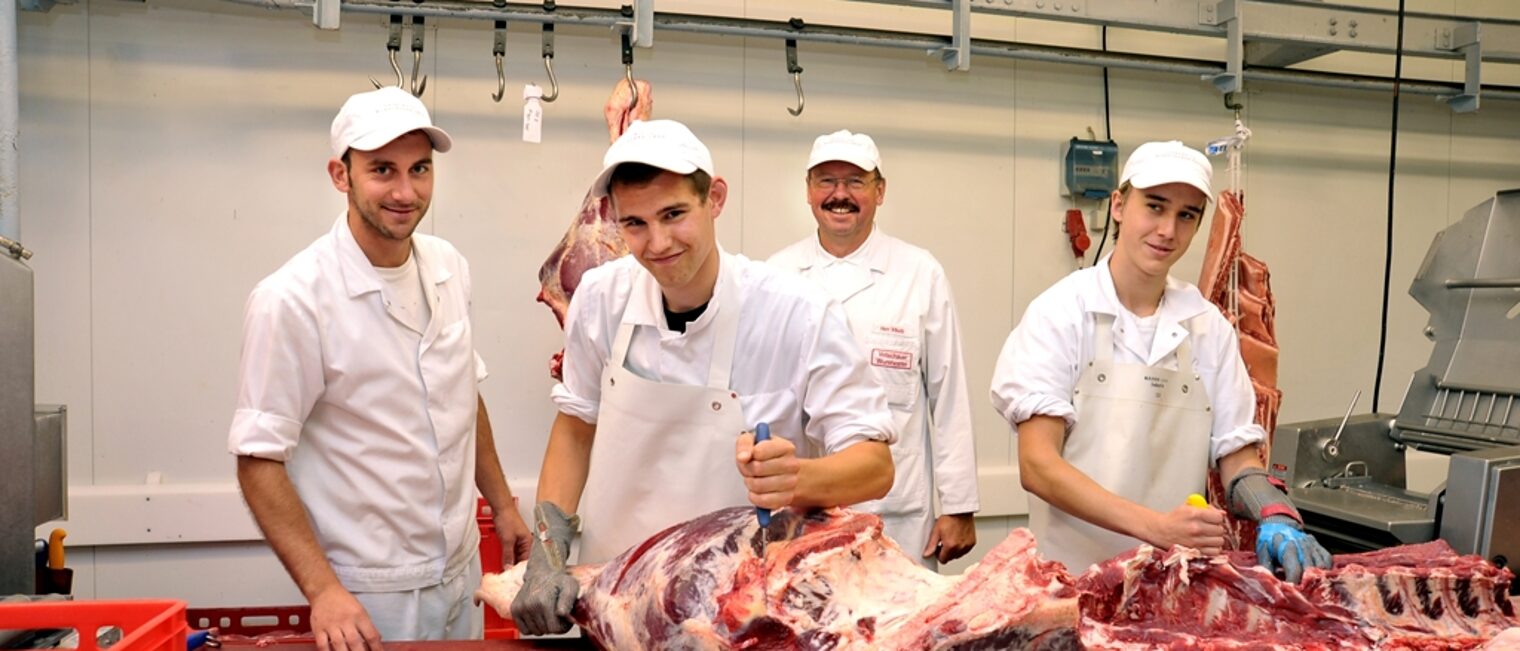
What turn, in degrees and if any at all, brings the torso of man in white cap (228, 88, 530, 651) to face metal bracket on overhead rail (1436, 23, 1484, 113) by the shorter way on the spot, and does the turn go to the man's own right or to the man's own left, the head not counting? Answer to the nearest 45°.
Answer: approximately 45° to the man's own left

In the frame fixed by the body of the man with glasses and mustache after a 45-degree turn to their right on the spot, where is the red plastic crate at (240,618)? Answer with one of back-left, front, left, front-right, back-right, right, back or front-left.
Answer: front

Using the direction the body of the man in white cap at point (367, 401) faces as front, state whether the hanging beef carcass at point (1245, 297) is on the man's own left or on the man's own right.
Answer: on the man's own left

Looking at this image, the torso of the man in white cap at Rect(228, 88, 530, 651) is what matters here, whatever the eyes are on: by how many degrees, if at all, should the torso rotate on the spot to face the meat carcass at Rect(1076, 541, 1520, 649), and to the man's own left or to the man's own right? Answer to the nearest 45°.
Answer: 0° — they already face it

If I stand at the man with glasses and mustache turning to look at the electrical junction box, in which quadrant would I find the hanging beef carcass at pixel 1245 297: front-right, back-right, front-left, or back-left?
front-right

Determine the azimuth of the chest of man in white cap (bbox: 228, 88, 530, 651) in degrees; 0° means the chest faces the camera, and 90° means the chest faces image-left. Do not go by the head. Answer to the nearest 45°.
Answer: approximately 315°

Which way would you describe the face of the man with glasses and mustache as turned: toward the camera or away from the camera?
toward the camera

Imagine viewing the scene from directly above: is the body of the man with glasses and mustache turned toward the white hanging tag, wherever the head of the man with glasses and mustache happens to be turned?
no

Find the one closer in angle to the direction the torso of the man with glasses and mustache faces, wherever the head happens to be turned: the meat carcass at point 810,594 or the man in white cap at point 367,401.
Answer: the meat carcass

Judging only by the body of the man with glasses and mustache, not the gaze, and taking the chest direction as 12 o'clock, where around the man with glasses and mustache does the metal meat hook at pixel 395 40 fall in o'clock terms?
The metal meat hook is roughly at 3 o'clock from the man with glasses and mustache.

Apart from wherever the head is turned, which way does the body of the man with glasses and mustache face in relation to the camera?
toward the camera

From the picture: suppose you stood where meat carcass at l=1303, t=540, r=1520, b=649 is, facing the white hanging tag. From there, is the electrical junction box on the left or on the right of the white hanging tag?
right

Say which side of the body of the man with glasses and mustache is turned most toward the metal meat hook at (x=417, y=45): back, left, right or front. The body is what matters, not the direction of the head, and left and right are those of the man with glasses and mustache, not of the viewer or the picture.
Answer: right

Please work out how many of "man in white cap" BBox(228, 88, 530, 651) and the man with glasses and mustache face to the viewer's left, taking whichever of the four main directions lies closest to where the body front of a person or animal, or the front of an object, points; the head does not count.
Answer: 0

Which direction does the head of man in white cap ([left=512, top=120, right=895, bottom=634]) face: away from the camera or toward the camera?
toward the camera
